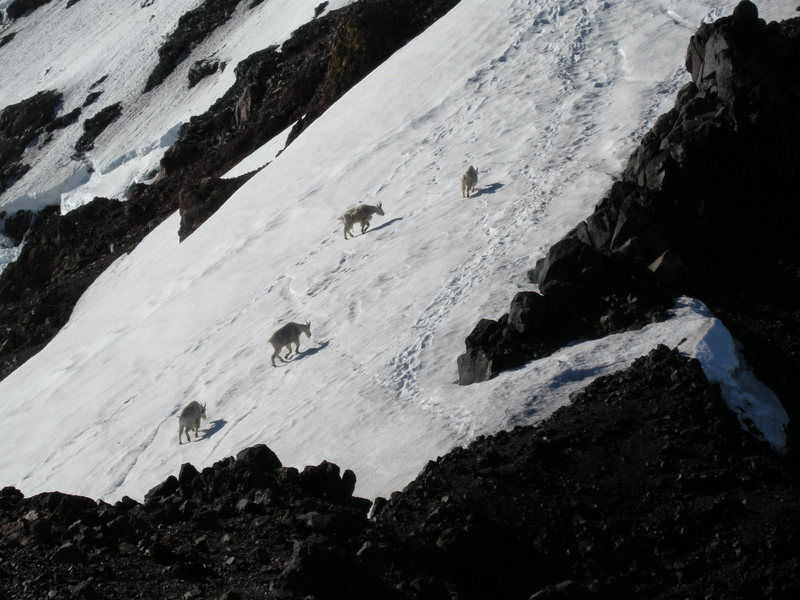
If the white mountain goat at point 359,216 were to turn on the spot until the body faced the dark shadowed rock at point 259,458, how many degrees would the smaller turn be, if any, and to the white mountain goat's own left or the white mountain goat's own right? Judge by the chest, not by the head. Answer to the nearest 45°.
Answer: approximately 90° to the white mountain goat's own right

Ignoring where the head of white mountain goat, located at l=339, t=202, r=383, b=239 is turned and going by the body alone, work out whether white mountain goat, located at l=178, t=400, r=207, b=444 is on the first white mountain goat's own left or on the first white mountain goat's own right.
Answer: on the first white mountain goat's own right

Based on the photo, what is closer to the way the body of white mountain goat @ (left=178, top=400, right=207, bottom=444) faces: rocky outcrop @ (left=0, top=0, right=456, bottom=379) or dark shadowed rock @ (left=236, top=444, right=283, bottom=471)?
the rocky outcrop

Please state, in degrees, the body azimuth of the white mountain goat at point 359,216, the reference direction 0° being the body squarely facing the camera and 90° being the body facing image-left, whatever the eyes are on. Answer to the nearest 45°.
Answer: approximately 270°

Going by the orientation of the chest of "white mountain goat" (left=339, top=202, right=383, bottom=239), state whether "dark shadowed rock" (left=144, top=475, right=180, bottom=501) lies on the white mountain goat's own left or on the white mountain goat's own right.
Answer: on the white mountain goat's own right

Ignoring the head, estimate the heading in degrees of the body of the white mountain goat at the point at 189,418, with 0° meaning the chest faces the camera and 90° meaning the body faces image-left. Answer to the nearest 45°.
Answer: approximately 225°

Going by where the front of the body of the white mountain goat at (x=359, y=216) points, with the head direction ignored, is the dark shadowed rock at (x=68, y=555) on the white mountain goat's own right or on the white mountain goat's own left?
on the white mountain goat's own right
